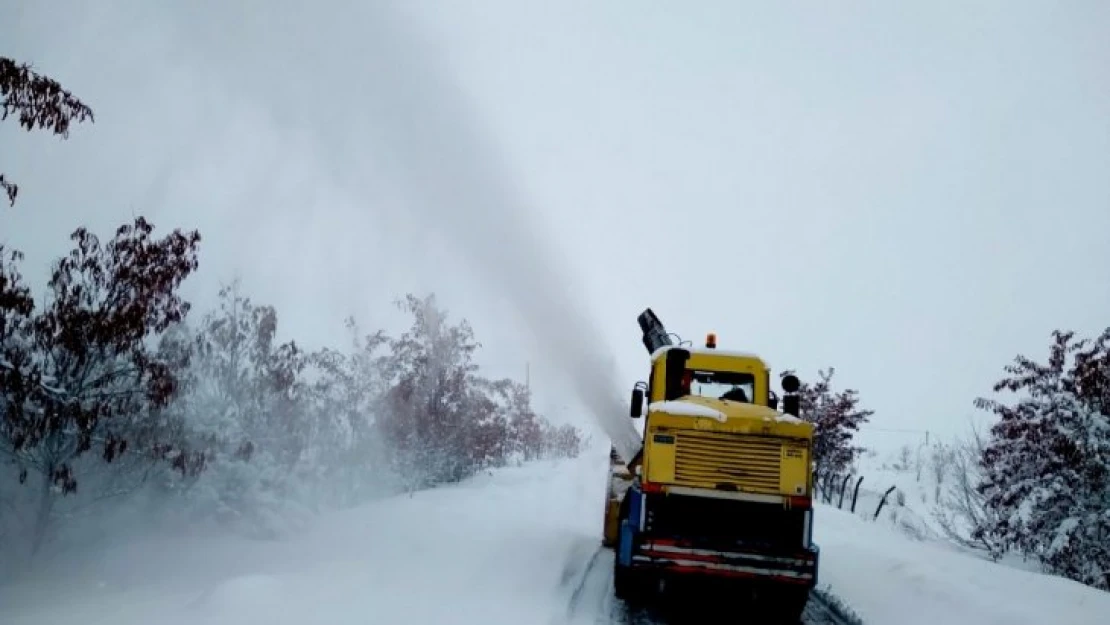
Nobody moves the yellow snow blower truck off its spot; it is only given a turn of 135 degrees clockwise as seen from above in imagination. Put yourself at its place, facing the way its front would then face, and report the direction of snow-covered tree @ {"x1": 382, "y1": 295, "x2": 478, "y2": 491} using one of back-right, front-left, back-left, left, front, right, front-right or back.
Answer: back

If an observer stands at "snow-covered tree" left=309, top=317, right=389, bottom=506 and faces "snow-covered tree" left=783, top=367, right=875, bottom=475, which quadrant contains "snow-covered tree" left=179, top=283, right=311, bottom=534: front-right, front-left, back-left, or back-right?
back-right

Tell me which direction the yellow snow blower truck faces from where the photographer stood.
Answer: facing away from the viewer

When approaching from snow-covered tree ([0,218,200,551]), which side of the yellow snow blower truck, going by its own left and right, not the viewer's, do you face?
left

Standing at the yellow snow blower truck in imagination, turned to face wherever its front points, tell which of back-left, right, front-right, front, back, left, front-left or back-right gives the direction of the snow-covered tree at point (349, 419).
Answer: front-left

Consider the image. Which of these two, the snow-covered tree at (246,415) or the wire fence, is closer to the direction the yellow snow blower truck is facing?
the wire fence

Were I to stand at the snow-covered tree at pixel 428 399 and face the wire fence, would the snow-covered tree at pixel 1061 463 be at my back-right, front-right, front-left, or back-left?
front-right
